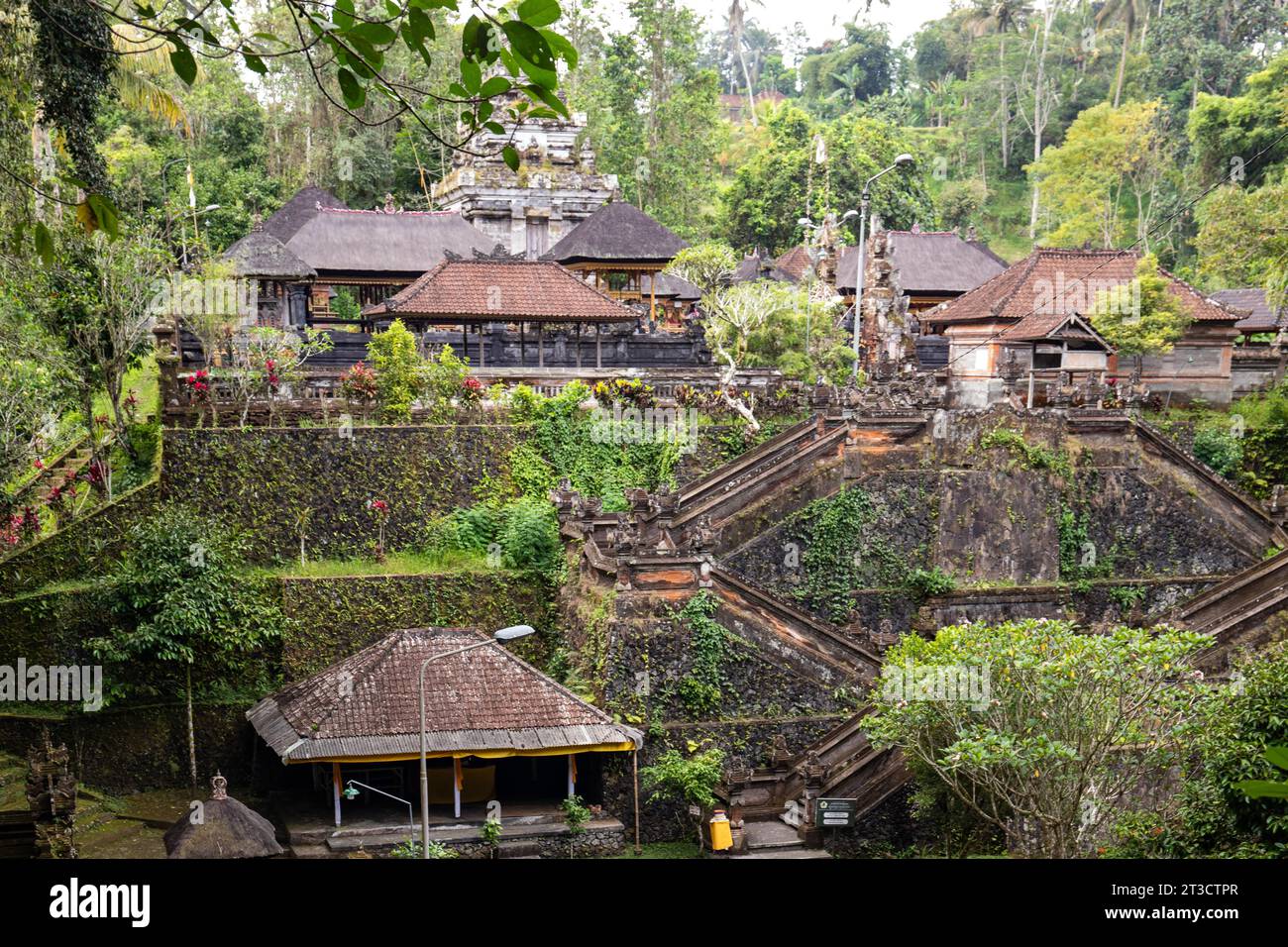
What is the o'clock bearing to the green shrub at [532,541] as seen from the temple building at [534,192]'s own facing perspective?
The green shrub is roughly at 12 o'clock from the temple building.

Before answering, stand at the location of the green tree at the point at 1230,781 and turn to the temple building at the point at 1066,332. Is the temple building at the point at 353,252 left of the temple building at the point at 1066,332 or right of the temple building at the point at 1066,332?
left

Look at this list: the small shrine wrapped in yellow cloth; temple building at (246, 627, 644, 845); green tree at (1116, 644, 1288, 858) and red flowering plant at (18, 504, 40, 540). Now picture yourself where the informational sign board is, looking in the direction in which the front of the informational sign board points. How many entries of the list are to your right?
3

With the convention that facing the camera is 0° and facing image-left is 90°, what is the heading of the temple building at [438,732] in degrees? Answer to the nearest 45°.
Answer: approximately 0°

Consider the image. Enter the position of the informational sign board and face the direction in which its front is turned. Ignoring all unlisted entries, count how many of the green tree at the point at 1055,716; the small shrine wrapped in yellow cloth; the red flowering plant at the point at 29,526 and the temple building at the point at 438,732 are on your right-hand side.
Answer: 3

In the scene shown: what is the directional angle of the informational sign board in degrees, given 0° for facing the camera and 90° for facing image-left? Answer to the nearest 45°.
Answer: approximately 0°

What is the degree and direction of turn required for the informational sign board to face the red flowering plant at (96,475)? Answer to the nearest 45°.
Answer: approximately 90° to its right
